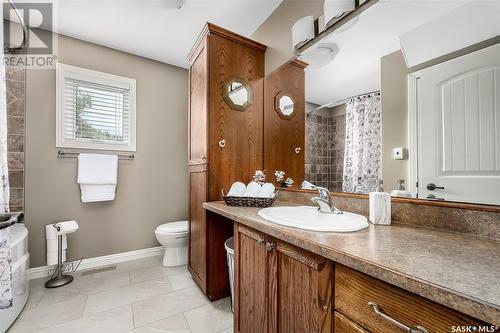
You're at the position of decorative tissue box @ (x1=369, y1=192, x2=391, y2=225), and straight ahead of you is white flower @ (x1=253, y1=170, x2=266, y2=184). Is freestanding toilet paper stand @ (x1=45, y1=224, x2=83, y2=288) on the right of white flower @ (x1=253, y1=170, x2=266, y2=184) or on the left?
left

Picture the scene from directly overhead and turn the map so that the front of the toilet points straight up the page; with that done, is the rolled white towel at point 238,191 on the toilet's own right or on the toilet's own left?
on the toilet's own left

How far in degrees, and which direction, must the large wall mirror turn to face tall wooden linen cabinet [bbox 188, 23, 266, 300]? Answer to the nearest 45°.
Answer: approximately 45° to its right

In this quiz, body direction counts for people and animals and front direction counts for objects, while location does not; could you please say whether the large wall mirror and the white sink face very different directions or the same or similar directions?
same or similar directions

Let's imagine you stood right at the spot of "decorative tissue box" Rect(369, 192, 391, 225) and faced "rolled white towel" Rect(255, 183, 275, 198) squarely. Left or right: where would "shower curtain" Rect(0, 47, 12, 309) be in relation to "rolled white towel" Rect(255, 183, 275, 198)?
left

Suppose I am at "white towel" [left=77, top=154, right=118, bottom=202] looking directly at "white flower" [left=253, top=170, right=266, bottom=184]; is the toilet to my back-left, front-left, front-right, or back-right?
front-left

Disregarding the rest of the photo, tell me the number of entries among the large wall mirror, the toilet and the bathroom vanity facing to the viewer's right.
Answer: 0

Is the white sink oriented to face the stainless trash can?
no

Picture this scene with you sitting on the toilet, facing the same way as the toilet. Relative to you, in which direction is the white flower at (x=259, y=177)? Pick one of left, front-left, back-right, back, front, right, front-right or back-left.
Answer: back-left

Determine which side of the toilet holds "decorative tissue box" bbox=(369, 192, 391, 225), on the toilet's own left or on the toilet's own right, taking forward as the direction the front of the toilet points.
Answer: on the toilet's own left

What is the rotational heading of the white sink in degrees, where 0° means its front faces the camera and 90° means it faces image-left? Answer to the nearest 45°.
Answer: approximately 45°

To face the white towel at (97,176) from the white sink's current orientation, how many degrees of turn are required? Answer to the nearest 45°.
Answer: approximately 45° to its right
